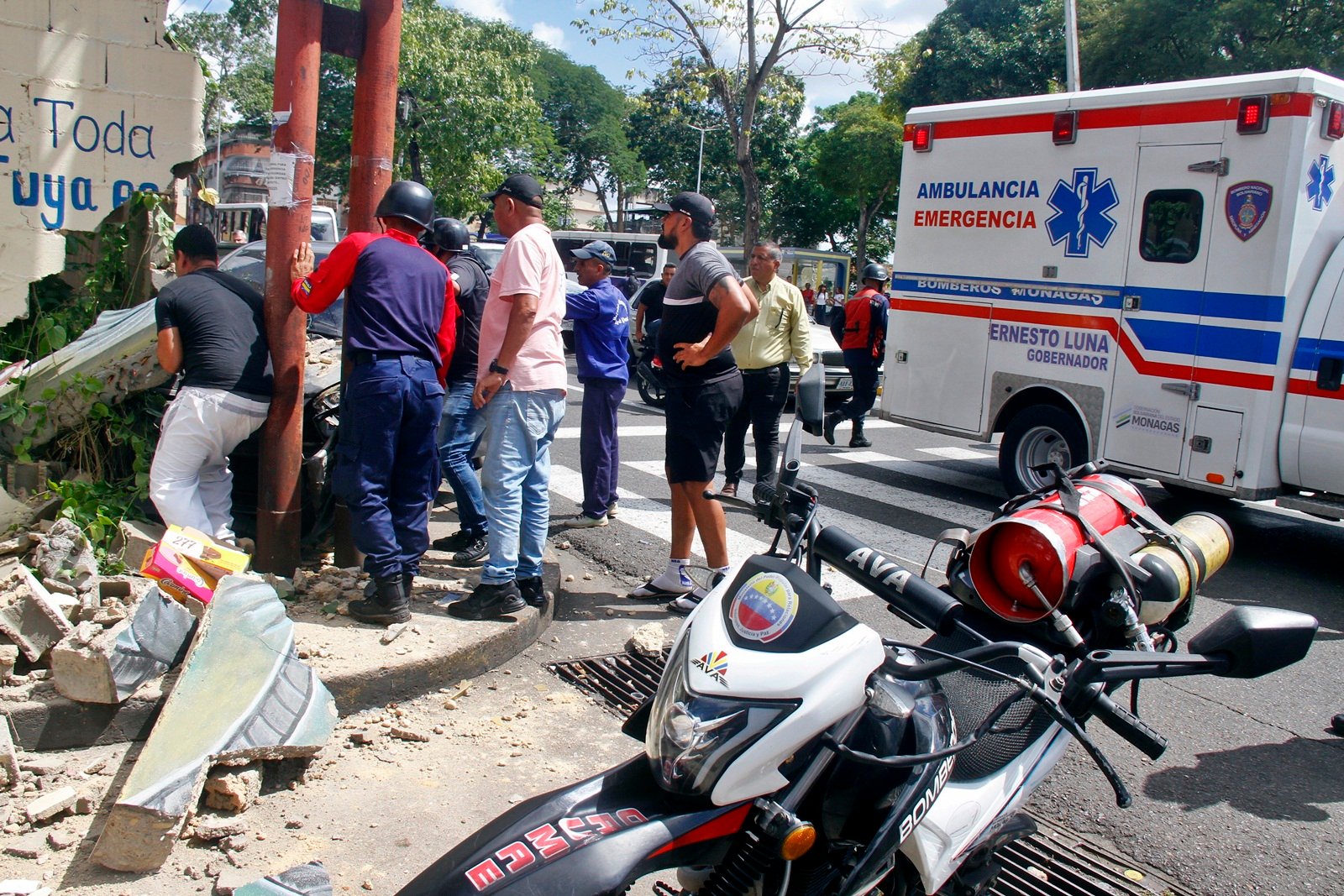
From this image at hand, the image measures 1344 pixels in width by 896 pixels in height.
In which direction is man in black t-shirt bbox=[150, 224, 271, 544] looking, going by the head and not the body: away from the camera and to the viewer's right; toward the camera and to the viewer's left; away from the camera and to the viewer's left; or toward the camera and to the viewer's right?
away from the camera and to the viewer's left

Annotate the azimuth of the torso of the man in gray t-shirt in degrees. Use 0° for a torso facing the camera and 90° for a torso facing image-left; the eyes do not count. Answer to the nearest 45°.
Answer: approximately 90°

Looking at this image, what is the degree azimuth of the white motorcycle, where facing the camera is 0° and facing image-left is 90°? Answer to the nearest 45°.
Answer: approximately 45°

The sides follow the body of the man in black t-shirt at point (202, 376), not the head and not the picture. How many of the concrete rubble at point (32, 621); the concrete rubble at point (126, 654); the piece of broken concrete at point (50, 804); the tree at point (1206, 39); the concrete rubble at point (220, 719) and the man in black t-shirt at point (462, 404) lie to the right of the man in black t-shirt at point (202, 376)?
2

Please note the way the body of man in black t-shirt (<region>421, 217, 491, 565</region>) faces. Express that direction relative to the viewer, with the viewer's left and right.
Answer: facing to the left of the viewer

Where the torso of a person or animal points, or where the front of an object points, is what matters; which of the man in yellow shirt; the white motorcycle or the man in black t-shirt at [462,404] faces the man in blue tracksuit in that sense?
the man in yellow shirt

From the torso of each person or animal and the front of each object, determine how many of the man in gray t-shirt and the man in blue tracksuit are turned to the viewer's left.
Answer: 2

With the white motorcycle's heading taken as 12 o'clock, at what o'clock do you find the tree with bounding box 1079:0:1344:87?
The tree is roughly at 5 o'clock from the white motorcycle.

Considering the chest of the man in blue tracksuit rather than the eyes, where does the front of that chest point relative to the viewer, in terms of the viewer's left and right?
facing to the left of the viewer

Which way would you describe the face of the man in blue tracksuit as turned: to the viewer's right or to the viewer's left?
to the viewer's left

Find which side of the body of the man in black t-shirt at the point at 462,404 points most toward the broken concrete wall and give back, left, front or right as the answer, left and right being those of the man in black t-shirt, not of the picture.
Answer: front

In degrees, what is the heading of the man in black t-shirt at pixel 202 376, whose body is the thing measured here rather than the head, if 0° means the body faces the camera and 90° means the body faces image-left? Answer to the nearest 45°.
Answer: approximately 135°

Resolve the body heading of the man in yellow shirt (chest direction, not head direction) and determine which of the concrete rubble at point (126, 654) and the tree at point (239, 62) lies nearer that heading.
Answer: the concrete rubble

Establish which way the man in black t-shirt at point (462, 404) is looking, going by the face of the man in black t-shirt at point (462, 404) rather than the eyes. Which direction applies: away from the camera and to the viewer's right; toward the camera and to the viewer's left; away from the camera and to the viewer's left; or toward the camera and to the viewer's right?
away from the camera and to the viewer's left
